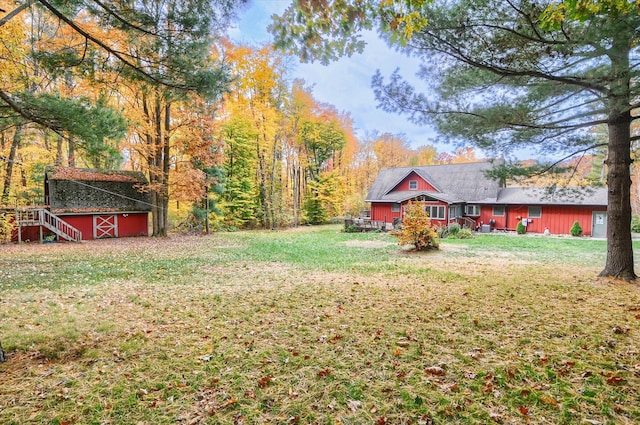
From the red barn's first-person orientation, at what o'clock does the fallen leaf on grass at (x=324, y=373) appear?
The fallen leaf on grass is roughly at 12 o'clock from the red barn.

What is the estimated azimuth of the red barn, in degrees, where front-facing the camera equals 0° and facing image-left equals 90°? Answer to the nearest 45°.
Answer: approximately 0°

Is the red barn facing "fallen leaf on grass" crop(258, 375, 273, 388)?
yes

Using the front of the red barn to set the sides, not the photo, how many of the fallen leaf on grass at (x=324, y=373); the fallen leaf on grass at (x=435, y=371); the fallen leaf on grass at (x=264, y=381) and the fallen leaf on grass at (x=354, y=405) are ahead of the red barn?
4

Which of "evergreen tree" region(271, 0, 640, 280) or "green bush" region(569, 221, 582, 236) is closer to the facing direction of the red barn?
the evergreen tree

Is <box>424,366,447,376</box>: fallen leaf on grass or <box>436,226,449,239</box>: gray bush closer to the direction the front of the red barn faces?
the fallen leaf on grass

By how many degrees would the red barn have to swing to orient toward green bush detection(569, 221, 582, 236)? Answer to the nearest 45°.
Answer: approximately 45° to its left

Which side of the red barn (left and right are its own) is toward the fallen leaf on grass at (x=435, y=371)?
front

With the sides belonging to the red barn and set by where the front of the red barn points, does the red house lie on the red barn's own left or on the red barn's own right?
on the red barn's own left

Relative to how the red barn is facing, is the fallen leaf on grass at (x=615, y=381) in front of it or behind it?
in front

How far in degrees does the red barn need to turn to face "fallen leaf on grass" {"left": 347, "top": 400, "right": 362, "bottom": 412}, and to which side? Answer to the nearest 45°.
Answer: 0° — it already faces it

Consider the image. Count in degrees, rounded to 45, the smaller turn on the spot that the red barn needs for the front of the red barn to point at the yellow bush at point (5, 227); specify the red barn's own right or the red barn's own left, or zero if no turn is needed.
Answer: approximately 45° to the red barn's own right
